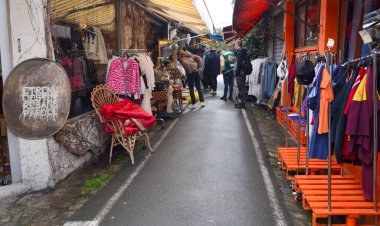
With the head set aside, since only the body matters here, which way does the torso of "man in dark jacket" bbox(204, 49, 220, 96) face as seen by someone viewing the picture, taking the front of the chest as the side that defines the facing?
away from the camera

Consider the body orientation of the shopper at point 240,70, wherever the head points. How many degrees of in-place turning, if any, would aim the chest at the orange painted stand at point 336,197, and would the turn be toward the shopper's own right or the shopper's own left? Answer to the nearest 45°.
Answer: approximately 90° to the shopper's own left

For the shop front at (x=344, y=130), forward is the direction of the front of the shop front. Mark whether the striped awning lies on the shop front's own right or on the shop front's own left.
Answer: on the shop front's own right

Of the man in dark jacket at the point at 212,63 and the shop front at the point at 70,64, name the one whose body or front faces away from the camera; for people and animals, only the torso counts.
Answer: the man in dark jacket

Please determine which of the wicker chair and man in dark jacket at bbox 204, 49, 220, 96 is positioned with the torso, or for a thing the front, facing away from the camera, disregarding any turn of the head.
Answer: the man in dark jacket

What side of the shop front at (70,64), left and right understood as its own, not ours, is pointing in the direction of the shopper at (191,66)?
left
